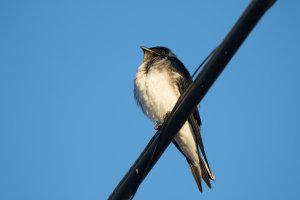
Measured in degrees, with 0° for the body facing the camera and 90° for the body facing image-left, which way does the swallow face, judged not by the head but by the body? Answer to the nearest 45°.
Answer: approximately 45°
